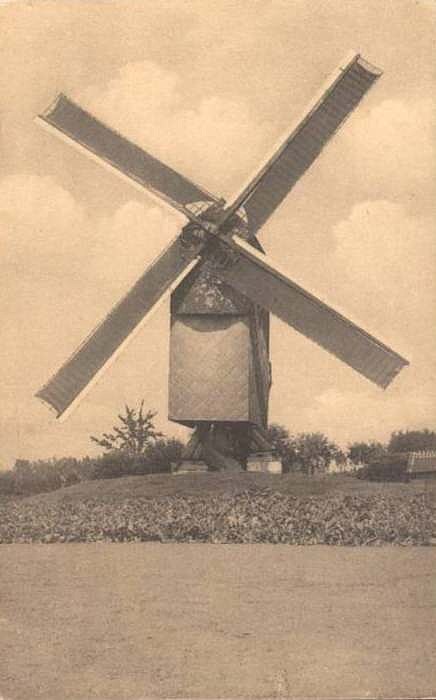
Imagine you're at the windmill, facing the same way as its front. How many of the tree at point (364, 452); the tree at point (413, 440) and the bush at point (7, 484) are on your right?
1

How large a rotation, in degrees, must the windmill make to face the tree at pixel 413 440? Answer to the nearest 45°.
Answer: approximately 135° to its left

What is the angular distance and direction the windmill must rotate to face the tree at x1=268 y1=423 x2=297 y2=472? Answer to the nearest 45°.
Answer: approximately 180°

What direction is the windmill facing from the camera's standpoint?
toward the camera

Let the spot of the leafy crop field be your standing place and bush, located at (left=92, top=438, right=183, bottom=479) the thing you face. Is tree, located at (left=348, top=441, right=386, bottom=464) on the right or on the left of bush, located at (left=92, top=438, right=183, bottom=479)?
right

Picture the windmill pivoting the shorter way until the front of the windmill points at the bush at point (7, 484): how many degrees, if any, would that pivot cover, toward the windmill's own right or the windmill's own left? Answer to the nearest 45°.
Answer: approximately 90° to the windmill's own right
